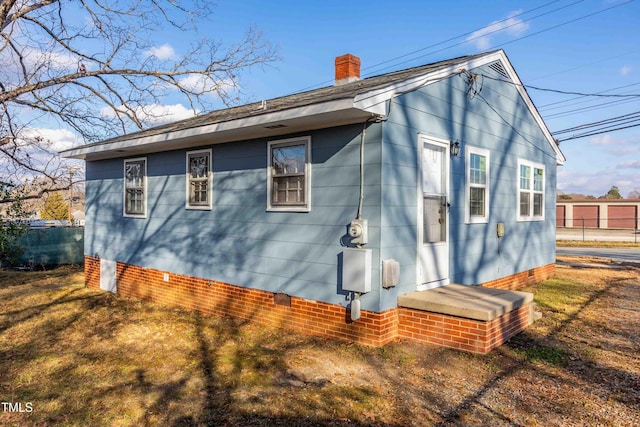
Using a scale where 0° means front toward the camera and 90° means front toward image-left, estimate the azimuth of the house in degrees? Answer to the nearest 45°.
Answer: approximately 315°

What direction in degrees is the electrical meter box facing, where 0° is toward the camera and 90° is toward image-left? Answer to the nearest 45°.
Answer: approximately 45°

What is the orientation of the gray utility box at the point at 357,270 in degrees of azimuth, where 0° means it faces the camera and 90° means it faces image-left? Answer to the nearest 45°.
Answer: approximately 45°
